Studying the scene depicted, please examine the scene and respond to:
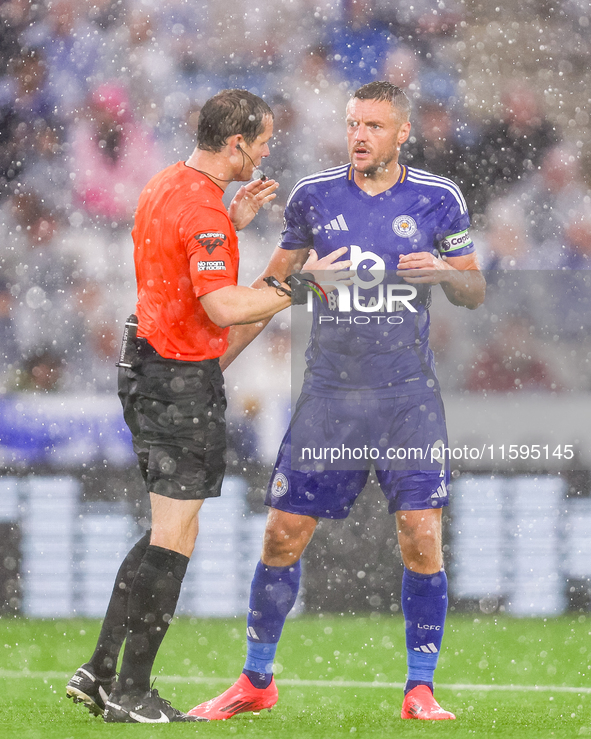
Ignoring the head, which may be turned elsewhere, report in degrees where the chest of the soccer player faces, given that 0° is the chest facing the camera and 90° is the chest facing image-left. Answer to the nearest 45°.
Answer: approximately 0°

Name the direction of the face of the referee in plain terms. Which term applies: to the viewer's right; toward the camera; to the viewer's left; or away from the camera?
to the viewer's right
